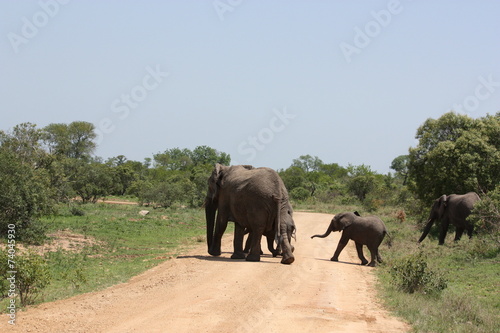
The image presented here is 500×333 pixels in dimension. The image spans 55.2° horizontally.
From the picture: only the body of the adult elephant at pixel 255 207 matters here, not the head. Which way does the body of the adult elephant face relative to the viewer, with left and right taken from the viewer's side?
facing away from the viewer and to the left of the viewer

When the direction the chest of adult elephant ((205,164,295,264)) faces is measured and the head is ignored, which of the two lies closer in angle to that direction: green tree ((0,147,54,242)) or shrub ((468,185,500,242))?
the green tree

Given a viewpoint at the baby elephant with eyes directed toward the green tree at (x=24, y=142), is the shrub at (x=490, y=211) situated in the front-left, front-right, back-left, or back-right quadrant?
back-right

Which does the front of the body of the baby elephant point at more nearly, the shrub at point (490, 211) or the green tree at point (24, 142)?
the green tree

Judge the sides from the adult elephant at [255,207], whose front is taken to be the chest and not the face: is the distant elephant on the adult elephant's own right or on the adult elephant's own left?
on the adult elephant's own right

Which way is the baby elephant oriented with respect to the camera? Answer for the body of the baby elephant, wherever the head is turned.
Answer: to the viewer's left

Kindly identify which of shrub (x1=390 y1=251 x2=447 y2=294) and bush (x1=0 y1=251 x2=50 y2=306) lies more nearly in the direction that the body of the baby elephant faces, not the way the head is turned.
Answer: the bush
